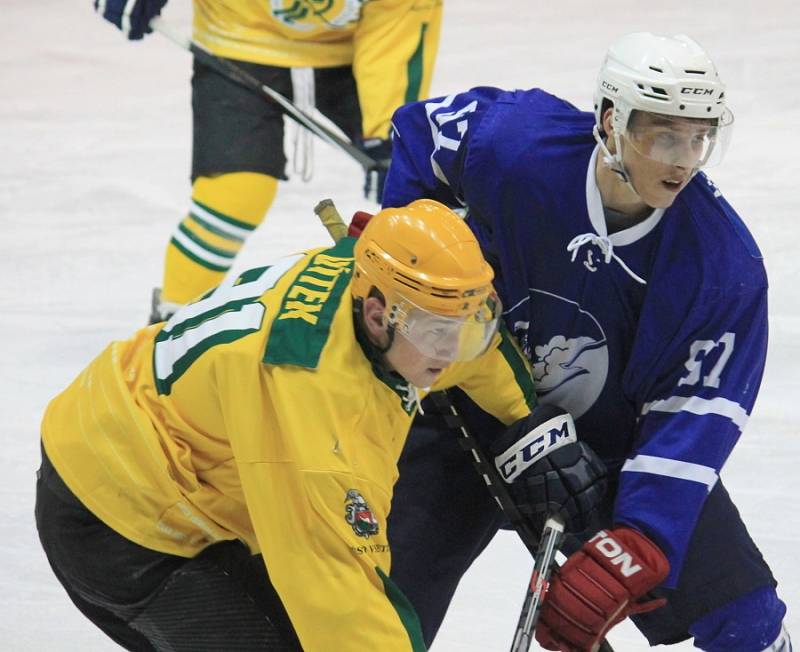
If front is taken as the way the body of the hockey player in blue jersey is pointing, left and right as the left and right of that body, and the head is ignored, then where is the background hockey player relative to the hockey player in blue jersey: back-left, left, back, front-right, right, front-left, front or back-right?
back-right

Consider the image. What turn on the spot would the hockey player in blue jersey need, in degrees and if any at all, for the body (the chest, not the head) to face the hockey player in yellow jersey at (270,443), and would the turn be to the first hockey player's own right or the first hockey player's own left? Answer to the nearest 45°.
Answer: approximately 45° to the first hockey player's own right

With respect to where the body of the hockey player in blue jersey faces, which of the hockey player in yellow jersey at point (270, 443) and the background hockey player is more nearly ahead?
the hockey player in yellow jersey

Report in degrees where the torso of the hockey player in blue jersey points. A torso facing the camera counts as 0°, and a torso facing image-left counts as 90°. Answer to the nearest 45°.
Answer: approximately 0°
